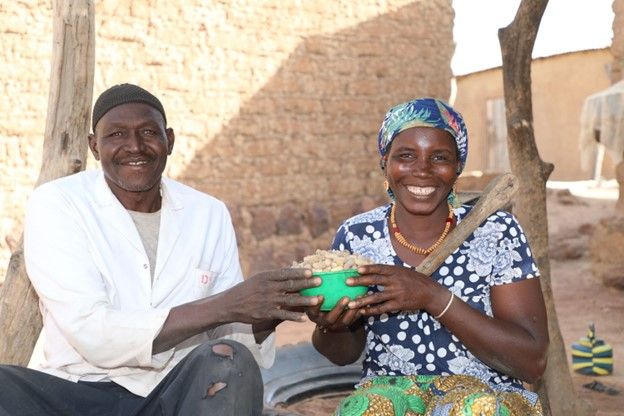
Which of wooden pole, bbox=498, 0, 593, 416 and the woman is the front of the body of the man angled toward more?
the woman

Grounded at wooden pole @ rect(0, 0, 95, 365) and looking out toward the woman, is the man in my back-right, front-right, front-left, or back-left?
front-right

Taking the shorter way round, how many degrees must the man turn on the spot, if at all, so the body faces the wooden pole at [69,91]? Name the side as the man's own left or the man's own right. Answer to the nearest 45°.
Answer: approximately 180°

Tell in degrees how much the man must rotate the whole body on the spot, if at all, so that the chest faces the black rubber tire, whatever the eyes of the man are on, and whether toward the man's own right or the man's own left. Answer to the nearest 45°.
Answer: approximately 135° to the man's own left

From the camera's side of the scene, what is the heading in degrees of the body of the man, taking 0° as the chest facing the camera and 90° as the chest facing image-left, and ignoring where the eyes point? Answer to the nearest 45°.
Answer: approximately 0°

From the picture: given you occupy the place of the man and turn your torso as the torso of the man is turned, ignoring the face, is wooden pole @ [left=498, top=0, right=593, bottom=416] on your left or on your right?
on your left

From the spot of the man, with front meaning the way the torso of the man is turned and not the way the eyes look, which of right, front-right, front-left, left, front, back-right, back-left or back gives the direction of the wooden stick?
left

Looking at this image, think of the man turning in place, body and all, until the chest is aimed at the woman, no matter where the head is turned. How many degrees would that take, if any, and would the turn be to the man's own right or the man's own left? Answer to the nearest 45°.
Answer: approximately 90° to the man's own left
